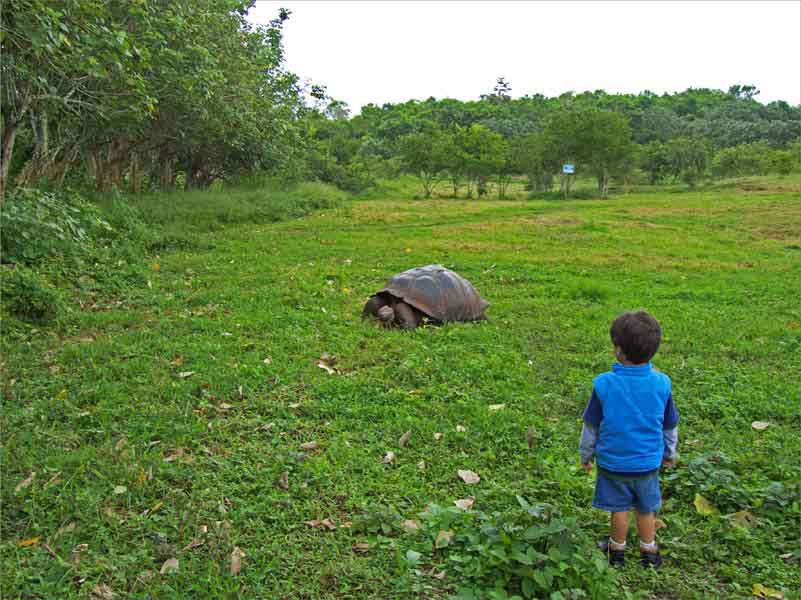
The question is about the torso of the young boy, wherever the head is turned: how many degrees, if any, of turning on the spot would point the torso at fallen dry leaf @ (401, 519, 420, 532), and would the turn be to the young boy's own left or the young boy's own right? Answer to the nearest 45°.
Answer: approximately 90° to the young boy's own left

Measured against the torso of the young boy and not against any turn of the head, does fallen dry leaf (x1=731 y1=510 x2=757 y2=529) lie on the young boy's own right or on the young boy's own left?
on the young boy's own right

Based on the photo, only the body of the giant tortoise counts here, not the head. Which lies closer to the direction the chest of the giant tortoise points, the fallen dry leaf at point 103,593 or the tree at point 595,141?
the fallen dry leaf

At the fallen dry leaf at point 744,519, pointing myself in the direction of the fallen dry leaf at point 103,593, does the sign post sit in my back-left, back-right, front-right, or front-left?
back-right

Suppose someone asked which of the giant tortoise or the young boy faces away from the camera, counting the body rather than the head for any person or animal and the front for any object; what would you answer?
the young boy

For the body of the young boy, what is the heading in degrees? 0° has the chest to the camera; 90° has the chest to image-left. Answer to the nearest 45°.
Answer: approximately 180°

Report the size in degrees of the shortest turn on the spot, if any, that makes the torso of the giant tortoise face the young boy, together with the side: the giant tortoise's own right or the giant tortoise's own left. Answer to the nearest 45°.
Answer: approximately 45° to the giant tortoise's own left

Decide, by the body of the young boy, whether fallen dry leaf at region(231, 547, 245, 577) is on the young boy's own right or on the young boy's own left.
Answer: on the young boy's own left

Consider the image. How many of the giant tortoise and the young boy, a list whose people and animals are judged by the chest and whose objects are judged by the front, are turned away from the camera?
1

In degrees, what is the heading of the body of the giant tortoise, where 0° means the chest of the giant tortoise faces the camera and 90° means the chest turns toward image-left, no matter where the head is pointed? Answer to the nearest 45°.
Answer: approximately 45°

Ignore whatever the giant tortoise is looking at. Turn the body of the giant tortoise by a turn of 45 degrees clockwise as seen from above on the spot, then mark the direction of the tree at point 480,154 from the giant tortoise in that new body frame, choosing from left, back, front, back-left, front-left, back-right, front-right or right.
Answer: right

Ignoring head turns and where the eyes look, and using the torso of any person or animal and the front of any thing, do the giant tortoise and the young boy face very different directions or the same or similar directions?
very different directions
